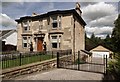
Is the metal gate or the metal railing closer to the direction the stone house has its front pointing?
the metal railing

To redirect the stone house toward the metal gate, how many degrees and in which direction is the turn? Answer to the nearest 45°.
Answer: approximately 90° to its left

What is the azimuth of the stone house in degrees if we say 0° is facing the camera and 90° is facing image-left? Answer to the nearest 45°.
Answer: approximately 45°
